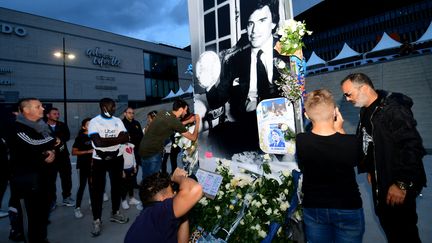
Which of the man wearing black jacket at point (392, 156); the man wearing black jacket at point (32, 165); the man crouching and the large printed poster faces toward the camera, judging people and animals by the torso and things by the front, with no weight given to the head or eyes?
the large printed poster

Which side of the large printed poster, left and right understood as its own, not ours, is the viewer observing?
front

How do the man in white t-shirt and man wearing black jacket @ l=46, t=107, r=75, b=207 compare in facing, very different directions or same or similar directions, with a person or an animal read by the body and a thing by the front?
same or similar directions

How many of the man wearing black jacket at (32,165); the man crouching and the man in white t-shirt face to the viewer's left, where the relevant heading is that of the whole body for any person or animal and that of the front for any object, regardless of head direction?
0

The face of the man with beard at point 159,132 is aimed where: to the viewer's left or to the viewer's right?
to the viewer's right

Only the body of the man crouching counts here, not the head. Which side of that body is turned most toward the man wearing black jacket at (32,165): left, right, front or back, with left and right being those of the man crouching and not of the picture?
left

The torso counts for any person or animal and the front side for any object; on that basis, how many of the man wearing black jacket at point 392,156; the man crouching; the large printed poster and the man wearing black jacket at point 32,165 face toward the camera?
1

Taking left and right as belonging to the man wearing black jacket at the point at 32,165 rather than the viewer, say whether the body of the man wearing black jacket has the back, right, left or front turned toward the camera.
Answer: right

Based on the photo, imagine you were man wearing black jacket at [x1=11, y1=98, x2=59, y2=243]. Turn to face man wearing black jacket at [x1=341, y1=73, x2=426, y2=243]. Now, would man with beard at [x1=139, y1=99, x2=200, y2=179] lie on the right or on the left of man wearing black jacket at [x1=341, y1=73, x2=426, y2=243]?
left

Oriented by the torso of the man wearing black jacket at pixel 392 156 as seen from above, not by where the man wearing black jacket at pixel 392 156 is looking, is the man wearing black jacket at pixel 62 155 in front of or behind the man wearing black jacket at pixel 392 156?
in front

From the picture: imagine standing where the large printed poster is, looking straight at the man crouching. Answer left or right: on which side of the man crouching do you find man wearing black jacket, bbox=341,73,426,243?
left

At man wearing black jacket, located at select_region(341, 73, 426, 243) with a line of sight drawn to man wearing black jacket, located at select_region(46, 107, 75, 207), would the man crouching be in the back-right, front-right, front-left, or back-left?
front-left
